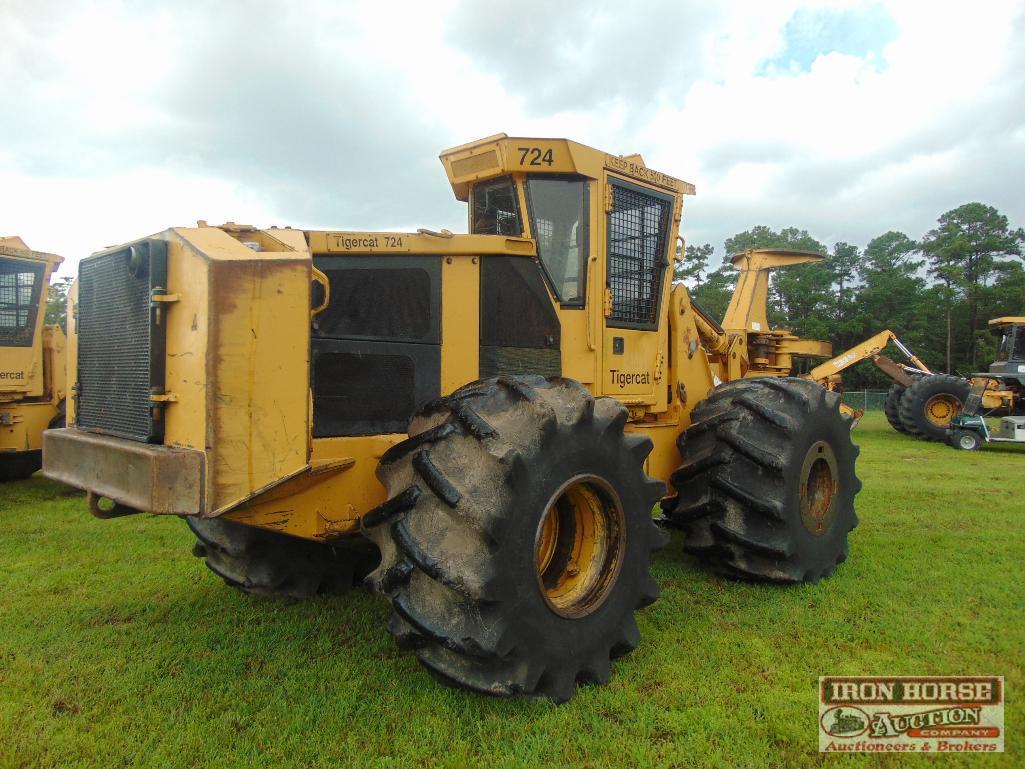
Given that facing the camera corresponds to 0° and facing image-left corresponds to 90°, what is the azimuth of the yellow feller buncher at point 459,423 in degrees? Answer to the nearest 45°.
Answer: approximately 225°

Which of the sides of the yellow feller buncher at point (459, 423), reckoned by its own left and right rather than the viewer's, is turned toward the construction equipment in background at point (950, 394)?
front

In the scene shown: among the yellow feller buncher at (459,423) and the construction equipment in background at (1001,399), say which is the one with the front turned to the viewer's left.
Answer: the construction equipment in background

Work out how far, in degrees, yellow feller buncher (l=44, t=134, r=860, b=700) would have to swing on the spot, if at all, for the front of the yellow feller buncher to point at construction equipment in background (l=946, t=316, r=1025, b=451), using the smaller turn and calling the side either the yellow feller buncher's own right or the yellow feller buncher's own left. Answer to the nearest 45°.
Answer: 0° — it already faces it

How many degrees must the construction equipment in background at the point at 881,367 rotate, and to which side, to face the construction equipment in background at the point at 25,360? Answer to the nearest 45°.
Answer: approximately 135° to its right

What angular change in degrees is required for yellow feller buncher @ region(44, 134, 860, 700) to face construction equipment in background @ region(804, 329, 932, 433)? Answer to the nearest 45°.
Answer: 0° — it already faces it

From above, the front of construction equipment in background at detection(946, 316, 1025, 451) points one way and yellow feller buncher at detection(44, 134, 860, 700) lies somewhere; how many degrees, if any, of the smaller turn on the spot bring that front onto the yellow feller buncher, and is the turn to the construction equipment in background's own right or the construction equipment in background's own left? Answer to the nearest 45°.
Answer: approximately 90° to the construction equipment in background's own left

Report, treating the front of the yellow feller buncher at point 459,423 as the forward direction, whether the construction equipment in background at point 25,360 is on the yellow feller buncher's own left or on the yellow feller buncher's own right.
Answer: on the yellow feller buncher's own left

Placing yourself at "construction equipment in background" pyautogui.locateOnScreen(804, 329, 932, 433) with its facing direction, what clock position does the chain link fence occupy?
The chain link fence is roughly at 9 o'clock from the construction equipment in background.
